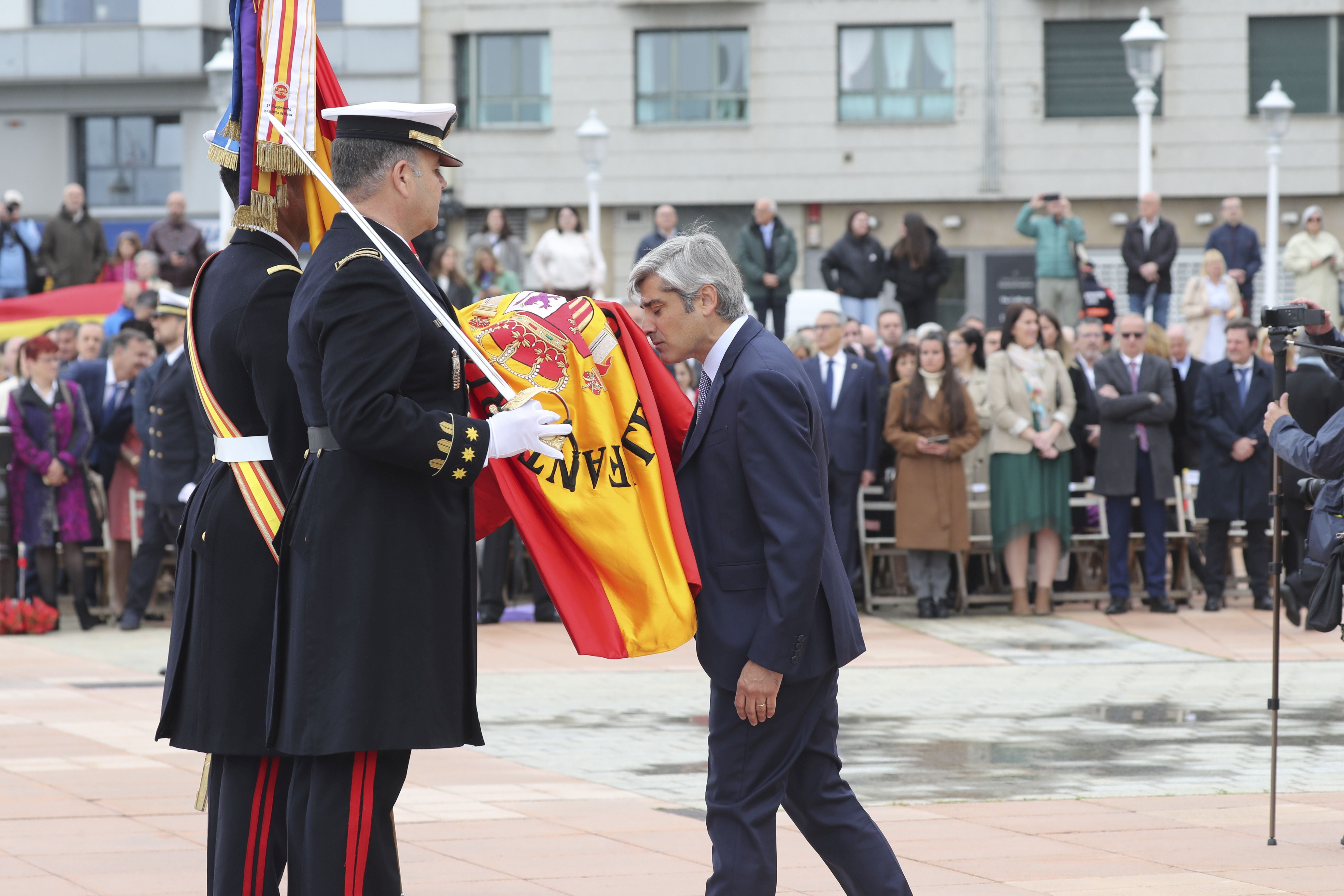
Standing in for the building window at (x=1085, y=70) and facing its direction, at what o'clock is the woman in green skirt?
The woman in green skirt is roughly at 12 o'clock from the building window.

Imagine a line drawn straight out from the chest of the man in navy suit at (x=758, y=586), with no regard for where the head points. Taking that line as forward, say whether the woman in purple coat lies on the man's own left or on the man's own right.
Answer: on the man's own right

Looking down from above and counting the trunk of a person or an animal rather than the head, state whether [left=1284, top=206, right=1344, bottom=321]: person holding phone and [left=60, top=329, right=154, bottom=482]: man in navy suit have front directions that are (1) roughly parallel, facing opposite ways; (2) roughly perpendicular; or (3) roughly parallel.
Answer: roughly perpendicular

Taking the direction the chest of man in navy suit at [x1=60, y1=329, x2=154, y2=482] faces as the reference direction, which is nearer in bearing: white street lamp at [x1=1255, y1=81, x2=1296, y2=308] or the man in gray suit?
the man in gray suit

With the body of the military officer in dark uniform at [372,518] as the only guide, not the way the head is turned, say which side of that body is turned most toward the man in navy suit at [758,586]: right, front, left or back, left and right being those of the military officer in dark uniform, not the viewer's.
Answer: front

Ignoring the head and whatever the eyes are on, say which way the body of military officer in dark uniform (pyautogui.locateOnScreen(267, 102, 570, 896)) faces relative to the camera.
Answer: to the viewer's right

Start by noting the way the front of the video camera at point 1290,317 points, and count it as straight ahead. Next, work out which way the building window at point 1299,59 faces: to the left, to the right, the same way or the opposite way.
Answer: to the left

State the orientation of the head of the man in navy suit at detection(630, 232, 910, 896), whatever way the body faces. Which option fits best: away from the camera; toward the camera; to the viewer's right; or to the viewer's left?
to the viewer's left

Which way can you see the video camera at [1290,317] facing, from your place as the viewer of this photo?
facing to the left of the viewer

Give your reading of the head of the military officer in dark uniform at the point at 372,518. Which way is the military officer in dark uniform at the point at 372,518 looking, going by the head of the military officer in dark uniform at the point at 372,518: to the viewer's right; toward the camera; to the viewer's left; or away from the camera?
to the viewer's right

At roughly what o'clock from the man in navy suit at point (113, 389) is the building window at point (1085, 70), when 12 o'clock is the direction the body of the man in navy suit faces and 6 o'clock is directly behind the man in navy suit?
The building window is roughly at 9 o'clock from the man in navy suit.

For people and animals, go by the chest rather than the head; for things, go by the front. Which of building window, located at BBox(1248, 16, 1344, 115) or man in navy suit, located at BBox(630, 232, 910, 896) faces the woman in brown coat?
the building window

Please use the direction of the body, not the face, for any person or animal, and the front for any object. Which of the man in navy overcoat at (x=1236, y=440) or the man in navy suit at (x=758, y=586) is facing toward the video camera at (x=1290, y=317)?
the man in navy overcoat at (x=1236, y=440)

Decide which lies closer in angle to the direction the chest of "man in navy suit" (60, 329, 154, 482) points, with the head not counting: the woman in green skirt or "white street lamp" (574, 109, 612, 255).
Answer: the woman in green skirt

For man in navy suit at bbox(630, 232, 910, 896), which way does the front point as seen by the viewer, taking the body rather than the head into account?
to the viewer's left

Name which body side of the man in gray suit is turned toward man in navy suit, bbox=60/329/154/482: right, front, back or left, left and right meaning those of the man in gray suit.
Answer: right

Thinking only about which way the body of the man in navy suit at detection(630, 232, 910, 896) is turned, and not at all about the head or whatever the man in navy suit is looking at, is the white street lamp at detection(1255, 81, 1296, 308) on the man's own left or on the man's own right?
on the man's own right

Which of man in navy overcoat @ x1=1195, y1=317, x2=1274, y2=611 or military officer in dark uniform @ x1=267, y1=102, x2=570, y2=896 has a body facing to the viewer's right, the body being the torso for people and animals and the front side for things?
the military officer in dark uniform
